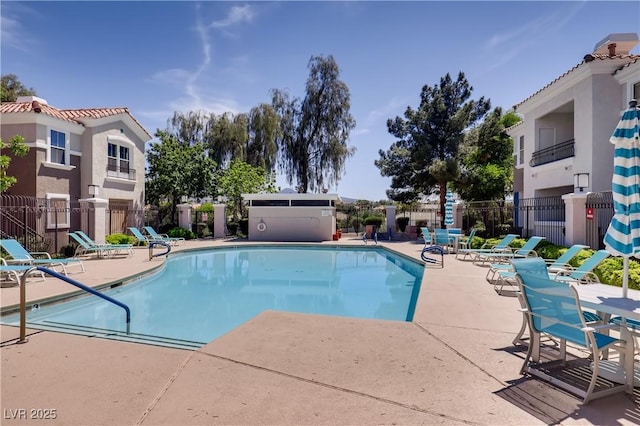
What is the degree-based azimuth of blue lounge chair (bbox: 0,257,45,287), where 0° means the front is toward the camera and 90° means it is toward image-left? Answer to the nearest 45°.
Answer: approximately 270°

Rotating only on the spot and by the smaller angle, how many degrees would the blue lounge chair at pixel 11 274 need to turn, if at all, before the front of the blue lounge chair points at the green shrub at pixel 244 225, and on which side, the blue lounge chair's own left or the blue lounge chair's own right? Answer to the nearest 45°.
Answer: approximately 45° to the blue lounge chair's own left

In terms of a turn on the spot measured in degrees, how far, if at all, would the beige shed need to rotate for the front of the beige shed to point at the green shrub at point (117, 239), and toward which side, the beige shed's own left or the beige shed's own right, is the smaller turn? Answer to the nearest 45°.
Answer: approximately 45° to the beige shed's own right

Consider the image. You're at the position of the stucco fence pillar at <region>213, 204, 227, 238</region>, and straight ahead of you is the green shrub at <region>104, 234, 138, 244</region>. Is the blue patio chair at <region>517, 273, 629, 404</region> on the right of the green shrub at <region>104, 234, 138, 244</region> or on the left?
left

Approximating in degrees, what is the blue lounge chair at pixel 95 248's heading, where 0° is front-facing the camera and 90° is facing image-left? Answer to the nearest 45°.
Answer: approximately 270°

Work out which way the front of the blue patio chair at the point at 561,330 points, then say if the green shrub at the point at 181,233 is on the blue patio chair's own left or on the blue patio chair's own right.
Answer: on the blue patio chair's own left

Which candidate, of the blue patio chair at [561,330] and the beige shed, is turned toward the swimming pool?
the beige shed
